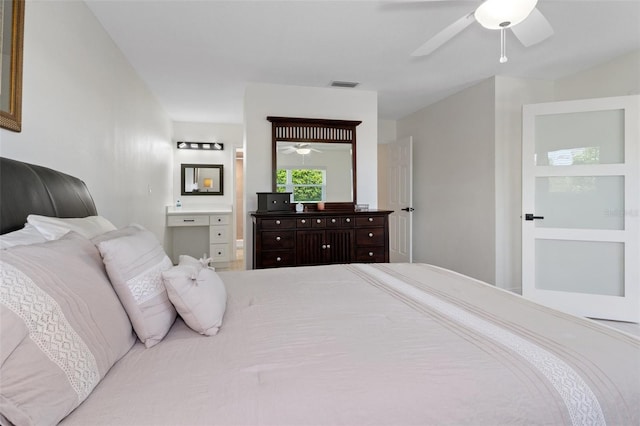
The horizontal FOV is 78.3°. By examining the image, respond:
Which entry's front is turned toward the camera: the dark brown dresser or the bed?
the dark brown dresser

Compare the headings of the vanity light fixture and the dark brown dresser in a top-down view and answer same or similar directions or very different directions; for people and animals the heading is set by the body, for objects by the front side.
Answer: same or similar directions

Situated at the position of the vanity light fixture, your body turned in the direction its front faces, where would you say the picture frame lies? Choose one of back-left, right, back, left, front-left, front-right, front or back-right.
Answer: front

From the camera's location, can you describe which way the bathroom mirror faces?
facing the viewer

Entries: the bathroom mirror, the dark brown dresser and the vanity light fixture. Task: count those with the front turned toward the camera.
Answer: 3

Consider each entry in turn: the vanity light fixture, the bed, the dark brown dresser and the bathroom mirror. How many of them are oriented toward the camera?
3

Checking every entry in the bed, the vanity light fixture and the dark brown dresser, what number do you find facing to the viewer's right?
1

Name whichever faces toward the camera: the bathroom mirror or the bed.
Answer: the bathroom mirror

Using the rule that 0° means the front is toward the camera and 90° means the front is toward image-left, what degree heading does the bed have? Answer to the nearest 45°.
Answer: approximately 270°

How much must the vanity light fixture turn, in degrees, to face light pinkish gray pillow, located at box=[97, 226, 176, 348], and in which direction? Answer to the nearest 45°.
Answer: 0° — it already faces it

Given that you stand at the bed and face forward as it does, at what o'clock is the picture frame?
The picture frame is roughly at 7 o'clock from the bed.

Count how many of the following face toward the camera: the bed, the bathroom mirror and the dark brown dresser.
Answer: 2

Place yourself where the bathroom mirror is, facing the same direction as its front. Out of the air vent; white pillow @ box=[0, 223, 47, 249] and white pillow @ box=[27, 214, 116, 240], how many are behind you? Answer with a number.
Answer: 0

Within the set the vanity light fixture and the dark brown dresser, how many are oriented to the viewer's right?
0

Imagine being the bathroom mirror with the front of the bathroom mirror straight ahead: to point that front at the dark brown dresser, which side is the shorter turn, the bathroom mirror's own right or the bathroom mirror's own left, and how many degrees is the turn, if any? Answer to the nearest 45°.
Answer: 0° — it already faces it

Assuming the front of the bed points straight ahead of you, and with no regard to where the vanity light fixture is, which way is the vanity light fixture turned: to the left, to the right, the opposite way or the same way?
to the right

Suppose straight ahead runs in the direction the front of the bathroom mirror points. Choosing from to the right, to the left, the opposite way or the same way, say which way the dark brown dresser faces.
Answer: the same way

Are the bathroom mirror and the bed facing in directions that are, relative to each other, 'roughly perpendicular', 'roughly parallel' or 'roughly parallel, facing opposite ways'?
roughly perpendicular

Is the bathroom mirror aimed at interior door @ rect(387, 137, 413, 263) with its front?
no

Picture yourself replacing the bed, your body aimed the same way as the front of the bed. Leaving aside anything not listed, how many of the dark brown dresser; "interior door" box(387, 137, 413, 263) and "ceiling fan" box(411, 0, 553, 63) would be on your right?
0

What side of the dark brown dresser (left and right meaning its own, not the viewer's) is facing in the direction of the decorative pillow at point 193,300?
front
